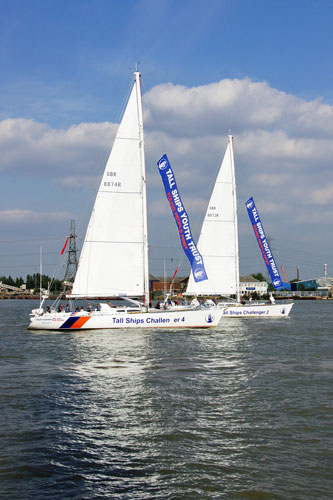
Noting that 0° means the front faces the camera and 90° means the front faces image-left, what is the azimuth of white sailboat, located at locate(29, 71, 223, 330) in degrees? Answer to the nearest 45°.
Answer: approximately 270°
